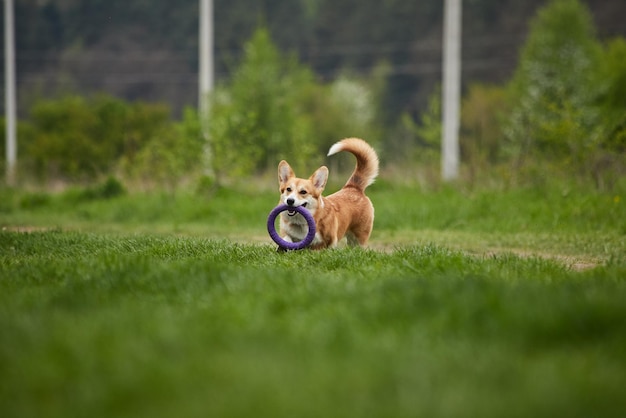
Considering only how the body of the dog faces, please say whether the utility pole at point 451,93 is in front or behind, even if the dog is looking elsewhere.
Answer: behind

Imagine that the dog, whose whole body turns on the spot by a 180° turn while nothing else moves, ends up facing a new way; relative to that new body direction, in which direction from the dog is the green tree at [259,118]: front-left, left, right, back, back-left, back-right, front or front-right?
front-left

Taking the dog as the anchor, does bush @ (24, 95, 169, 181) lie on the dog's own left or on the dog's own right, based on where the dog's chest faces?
on the dog's own right

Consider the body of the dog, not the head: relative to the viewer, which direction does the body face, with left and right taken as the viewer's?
facing the viewer and to the left of the viewer

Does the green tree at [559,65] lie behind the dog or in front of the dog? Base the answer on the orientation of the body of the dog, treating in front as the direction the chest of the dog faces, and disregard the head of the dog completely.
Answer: behind
